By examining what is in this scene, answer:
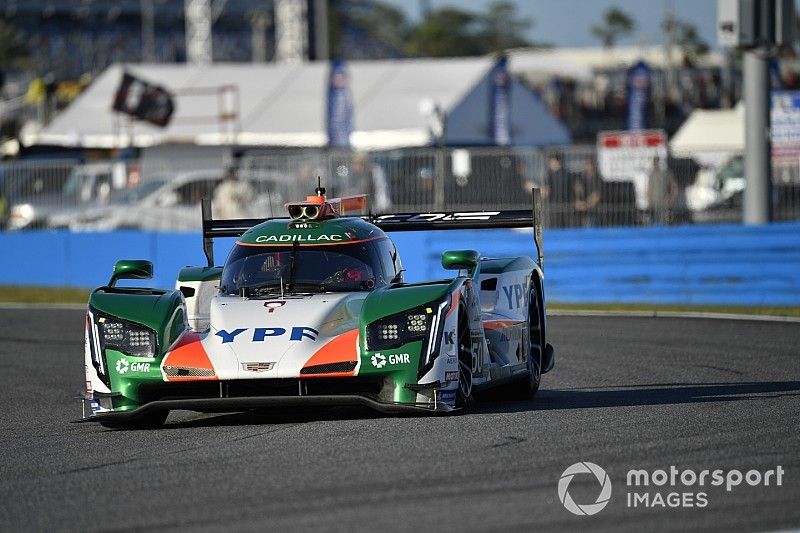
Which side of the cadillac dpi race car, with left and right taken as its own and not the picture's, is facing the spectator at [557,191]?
back

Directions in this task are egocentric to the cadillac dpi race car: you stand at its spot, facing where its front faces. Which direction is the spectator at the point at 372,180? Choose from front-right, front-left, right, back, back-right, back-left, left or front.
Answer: back

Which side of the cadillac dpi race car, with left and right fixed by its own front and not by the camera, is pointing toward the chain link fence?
back

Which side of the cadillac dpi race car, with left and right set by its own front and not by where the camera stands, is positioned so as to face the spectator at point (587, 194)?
back

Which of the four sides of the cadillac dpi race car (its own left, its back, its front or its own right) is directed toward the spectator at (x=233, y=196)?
back

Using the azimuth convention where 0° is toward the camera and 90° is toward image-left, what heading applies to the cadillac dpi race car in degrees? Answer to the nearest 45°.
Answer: approximately 0°
